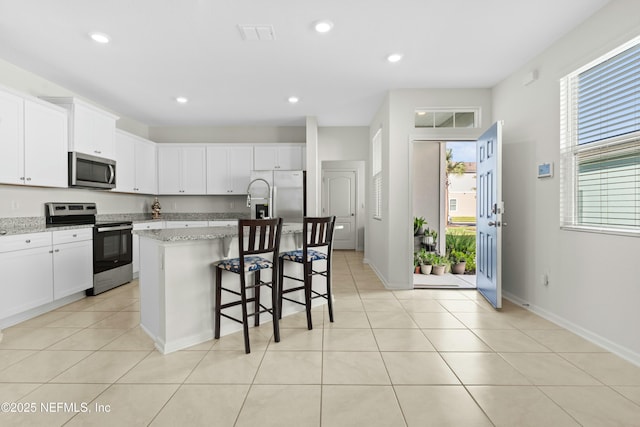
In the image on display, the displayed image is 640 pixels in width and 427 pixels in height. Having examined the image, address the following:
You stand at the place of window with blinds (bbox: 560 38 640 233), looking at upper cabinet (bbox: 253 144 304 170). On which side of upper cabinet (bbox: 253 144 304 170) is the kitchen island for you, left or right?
left

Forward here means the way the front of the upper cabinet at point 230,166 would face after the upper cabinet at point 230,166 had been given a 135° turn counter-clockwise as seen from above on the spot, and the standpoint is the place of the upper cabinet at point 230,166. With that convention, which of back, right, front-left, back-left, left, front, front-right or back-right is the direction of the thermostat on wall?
right

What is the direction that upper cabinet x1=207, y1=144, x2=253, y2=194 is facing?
toward the camera

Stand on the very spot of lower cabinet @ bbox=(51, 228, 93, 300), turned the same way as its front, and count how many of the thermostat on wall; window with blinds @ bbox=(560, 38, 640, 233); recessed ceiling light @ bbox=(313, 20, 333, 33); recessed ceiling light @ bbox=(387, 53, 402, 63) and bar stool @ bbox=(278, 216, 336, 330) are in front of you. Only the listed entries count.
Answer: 5

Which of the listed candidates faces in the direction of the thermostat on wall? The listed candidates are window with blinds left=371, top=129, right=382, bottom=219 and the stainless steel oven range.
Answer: the stainless steel oven range

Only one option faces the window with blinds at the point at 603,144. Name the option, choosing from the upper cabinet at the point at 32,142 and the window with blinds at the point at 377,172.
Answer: the upper cabinet

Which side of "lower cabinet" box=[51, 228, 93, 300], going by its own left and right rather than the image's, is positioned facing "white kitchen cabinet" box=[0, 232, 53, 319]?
right

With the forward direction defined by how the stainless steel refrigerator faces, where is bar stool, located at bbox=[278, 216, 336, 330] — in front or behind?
in front

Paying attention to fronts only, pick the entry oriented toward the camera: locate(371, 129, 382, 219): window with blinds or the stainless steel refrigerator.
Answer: the stainless steel refrigerator

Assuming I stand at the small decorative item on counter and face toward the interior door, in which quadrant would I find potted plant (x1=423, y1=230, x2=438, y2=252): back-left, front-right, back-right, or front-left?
front-right

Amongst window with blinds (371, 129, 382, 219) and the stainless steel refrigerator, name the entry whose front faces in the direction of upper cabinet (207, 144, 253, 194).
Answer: the window with blinds

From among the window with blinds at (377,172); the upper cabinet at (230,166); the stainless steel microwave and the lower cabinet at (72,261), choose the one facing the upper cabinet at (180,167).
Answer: the window with blinds

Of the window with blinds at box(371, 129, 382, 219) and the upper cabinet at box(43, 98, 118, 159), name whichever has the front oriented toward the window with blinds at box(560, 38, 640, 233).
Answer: the upper cabinet

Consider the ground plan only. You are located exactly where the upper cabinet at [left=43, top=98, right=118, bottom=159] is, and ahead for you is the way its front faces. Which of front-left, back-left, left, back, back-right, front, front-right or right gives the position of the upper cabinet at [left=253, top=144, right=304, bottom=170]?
front-left

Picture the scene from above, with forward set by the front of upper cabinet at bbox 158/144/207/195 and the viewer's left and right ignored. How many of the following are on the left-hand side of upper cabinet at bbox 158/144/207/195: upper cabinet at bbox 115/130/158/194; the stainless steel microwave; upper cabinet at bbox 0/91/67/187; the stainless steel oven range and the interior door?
1

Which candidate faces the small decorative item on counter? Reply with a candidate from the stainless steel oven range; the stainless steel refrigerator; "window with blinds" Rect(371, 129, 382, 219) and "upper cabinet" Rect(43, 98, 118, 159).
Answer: the window with blinds

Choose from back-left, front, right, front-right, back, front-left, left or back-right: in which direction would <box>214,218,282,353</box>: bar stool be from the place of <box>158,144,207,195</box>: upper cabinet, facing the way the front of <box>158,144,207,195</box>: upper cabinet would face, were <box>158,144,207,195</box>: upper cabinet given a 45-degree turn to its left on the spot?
front-right

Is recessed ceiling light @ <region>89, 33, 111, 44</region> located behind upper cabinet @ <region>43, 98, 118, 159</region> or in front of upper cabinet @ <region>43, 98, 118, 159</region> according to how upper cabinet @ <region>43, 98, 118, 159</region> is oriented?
in front

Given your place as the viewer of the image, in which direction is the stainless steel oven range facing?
facing the viewer and to the right of the viewer

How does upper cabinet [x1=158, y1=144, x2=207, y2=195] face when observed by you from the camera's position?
facing the viewer

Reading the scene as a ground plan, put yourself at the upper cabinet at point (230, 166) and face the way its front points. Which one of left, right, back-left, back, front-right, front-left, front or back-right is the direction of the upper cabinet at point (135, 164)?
right
